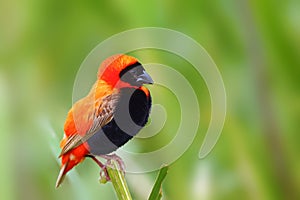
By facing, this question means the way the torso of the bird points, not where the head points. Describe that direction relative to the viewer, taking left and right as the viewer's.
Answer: facing to the right of the viewer
